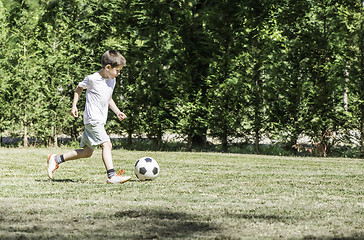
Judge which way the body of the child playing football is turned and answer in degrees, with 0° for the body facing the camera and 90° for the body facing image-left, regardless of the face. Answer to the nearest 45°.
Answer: approximately 270°
